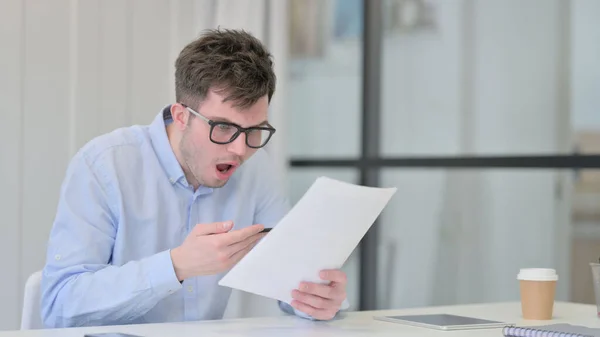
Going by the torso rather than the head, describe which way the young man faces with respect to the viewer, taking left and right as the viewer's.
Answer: facing the viewer and to the right of the viewer

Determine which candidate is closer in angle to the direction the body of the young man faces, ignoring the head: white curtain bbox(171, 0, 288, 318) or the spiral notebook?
the spiral notebook

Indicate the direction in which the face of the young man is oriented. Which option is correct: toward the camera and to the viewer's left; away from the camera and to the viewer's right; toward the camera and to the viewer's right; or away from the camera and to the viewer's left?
toward the camera and to the viewer's right

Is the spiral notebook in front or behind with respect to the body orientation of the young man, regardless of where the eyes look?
in front

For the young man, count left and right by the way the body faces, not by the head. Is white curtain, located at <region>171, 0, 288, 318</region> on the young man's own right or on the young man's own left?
on the young man's own left

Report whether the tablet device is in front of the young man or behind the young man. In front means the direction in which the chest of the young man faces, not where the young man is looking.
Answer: in front

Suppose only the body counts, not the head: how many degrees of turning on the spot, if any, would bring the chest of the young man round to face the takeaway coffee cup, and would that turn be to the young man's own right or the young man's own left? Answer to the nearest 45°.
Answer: approximately 45° to the young man's own left
